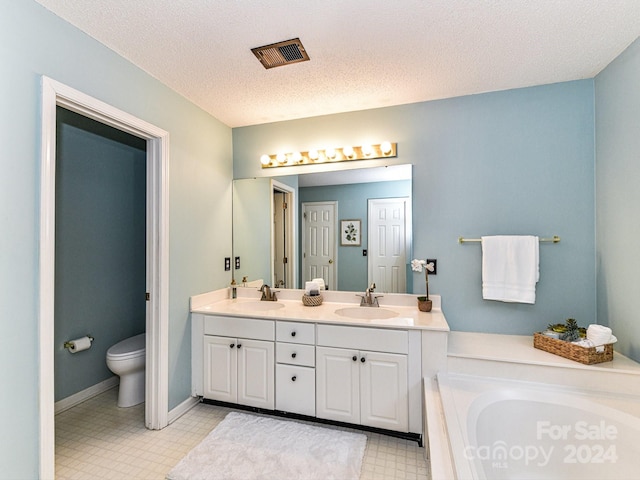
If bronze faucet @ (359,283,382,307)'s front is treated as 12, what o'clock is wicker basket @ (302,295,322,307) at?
The wicker basket is roughly at 3 o'clock from the bronze faucet.

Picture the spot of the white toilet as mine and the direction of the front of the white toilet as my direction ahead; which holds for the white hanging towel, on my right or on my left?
on my left

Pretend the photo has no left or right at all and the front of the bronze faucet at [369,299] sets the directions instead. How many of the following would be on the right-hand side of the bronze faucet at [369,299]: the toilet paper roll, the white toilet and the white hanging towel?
2

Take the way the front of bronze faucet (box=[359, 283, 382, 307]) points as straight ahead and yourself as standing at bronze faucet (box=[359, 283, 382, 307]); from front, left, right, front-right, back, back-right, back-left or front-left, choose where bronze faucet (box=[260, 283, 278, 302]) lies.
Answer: right

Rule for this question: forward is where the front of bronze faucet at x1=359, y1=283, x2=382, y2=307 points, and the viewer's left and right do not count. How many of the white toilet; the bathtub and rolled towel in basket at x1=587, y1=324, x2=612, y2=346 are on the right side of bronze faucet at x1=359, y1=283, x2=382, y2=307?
1

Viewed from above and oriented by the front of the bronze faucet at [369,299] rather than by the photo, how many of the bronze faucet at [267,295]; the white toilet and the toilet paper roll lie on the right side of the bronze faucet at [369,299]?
3
